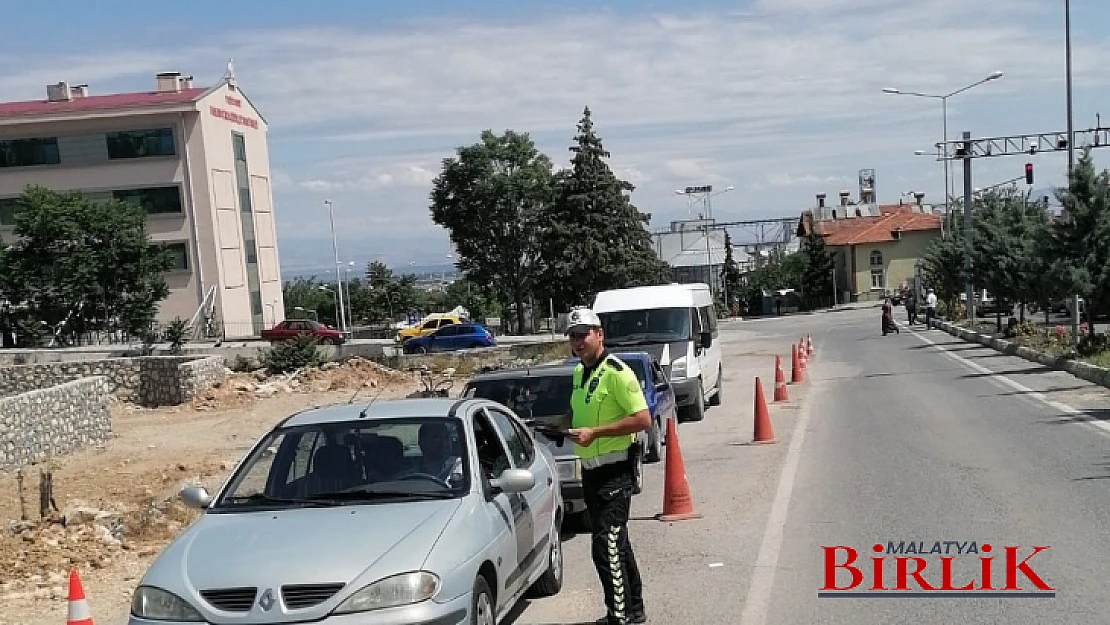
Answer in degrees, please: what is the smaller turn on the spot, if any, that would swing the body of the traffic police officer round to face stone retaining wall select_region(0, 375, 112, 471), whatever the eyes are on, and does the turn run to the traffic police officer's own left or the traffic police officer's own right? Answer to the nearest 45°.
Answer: approximately 90° to the traffic police officer's own right

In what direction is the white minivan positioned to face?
toward the camera

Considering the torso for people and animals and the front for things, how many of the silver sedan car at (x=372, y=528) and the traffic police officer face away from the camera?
0

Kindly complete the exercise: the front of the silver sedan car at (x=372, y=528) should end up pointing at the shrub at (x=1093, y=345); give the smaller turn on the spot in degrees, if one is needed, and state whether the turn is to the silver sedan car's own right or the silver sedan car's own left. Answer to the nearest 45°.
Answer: approximately 180°

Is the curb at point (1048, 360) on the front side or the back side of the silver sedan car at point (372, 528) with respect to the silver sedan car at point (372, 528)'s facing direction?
on the back side

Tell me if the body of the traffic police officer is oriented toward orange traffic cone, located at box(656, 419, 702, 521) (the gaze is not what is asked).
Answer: no

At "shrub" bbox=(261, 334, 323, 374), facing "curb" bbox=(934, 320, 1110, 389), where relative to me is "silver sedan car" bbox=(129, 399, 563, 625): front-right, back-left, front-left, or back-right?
front-right

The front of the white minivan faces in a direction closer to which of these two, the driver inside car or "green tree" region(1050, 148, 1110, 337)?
the driver inside car

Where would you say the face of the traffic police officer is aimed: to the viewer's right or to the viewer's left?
to the viewer's left

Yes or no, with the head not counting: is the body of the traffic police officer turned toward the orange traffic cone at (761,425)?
no

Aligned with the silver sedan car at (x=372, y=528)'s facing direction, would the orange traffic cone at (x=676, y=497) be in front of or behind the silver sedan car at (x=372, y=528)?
behind

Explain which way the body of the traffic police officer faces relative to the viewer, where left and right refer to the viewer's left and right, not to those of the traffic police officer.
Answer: facing the viewer and to the left of the viewer

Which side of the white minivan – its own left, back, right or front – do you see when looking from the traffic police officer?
front

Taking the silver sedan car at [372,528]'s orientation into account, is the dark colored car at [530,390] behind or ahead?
behind

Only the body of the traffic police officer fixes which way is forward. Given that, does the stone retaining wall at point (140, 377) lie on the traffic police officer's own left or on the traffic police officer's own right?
on the traffic police officer's own right

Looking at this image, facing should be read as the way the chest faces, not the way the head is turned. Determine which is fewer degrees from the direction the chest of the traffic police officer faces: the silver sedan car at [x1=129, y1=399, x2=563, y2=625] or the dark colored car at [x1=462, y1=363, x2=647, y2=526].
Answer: the silver sedan car

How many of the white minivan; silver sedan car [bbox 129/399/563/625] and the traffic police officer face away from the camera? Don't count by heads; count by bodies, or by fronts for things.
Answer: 0

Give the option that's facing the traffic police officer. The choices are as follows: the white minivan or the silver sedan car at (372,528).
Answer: the white minivan
